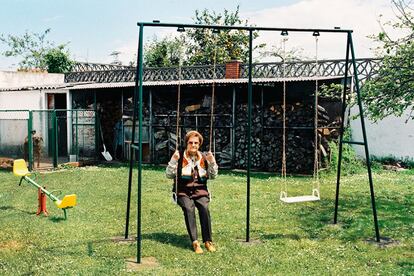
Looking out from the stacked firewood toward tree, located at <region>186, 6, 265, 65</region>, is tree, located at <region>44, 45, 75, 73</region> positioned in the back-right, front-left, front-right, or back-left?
front-left

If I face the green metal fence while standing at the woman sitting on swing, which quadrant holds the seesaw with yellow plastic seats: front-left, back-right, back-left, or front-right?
front-left

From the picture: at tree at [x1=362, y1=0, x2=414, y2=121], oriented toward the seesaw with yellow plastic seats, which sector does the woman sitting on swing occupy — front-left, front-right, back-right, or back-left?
front-left

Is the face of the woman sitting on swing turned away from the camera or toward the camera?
toward the camera

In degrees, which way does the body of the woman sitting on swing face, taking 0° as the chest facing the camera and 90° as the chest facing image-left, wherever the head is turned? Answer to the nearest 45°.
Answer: approximately 0°

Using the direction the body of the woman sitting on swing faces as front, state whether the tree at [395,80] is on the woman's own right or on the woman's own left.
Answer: on the woman's own left

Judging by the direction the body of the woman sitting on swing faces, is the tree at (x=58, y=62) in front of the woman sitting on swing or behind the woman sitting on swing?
behind

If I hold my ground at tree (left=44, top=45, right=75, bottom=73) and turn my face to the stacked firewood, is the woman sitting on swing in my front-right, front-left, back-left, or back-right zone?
front-right

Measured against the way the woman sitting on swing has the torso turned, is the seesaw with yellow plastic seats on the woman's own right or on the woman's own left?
on the woman's own right

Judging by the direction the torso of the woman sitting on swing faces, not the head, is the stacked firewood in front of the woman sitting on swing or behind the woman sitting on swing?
behind

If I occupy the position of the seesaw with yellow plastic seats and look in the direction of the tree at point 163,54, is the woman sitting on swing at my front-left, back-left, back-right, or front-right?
back-right

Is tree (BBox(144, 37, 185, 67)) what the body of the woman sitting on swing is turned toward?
no

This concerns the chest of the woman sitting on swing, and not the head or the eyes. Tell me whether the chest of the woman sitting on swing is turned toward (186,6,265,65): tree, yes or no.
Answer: no

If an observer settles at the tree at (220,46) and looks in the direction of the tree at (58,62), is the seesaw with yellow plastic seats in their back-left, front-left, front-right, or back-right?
front-left
